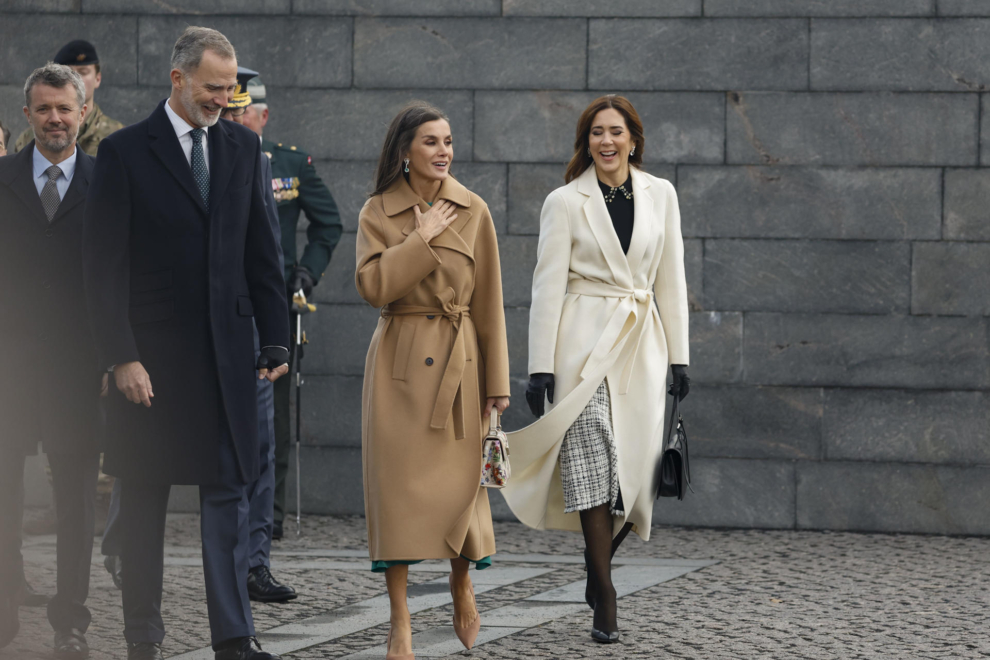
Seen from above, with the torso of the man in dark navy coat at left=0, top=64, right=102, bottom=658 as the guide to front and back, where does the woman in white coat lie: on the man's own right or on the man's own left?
on the man's own left

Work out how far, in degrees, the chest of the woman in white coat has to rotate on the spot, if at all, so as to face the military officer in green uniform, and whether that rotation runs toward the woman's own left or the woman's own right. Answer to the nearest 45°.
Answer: approximately 135° to the woman's own right

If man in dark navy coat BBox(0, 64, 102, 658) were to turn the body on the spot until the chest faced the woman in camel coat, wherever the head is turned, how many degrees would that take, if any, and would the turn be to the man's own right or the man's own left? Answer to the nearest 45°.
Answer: approximately 45° to the man's own left

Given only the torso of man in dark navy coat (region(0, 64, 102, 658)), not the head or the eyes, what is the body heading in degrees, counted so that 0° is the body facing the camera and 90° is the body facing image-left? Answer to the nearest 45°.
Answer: approximately 0°

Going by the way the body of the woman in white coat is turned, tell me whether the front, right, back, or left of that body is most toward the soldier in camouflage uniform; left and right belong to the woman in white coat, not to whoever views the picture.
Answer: right

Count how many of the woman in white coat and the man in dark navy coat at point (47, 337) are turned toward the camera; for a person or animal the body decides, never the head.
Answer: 2

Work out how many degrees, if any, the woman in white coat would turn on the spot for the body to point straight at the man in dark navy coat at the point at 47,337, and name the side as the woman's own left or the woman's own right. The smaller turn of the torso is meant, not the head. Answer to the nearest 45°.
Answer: approximately 90° to the woman's own right

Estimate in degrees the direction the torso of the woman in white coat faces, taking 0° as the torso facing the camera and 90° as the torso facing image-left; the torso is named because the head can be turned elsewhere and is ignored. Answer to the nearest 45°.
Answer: approximately 0°

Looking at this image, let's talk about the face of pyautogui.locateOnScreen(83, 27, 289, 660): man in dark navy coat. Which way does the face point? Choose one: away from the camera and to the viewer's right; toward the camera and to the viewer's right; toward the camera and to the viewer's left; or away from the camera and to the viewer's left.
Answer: toward the camera and to the viewer's right
